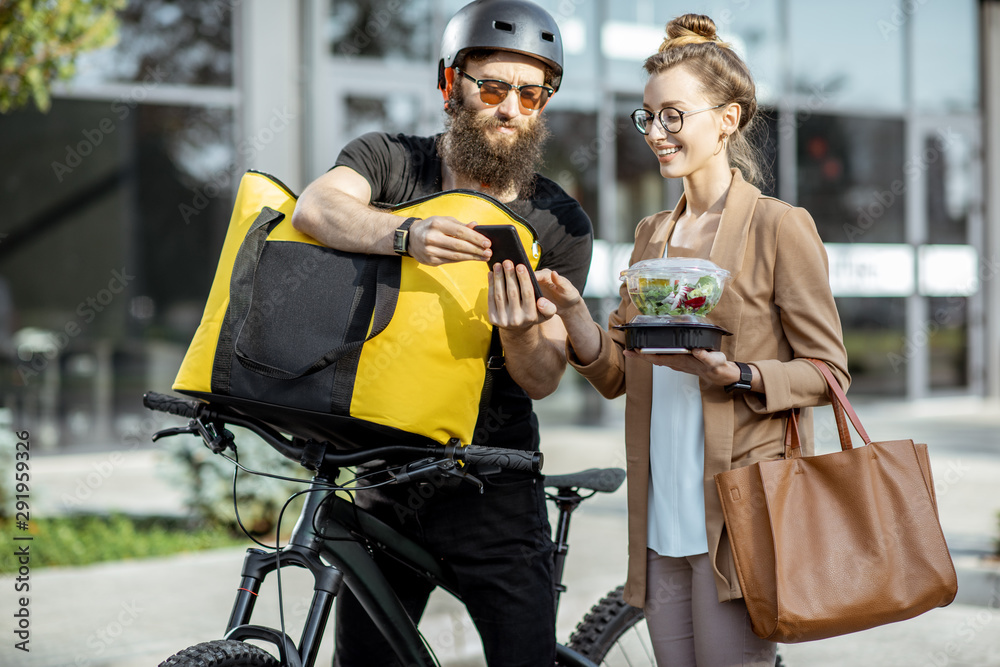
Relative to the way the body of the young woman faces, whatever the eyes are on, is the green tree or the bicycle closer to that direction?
the bicycle

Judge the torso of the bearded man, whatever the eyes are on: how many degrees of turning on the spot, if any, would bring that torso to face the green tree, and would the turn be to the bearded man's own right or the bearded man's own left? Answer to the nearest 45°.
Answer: approximately 135° to the bearded man's own right

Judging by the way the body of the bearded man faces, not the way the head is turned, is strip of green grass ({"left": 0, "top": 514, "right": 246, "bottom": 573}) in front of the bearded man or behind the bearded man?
behind

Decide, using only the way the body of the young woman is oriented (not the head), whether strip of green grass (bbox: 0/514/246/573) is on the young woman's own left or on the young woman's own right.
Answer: on the young woman's own right

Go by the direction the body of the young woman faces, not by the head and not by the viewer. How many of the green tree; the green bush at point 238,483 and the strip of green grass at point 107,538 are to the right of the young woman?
3

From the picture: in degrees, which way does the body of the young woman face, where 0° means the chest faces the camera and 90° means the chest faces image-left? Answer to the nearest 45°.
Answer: approximately 45°

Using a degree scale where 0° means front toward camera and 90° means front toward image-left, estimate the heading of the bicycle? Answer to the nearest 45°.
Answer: approximately 45°
